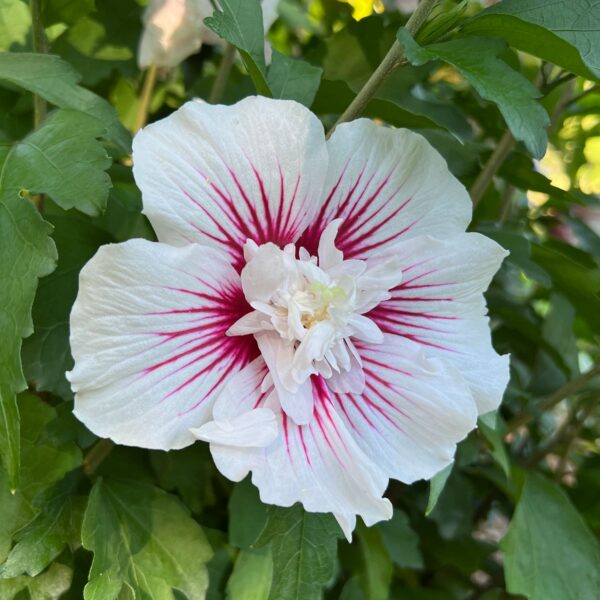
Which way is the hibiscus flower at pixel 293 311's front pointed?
toward the camera
